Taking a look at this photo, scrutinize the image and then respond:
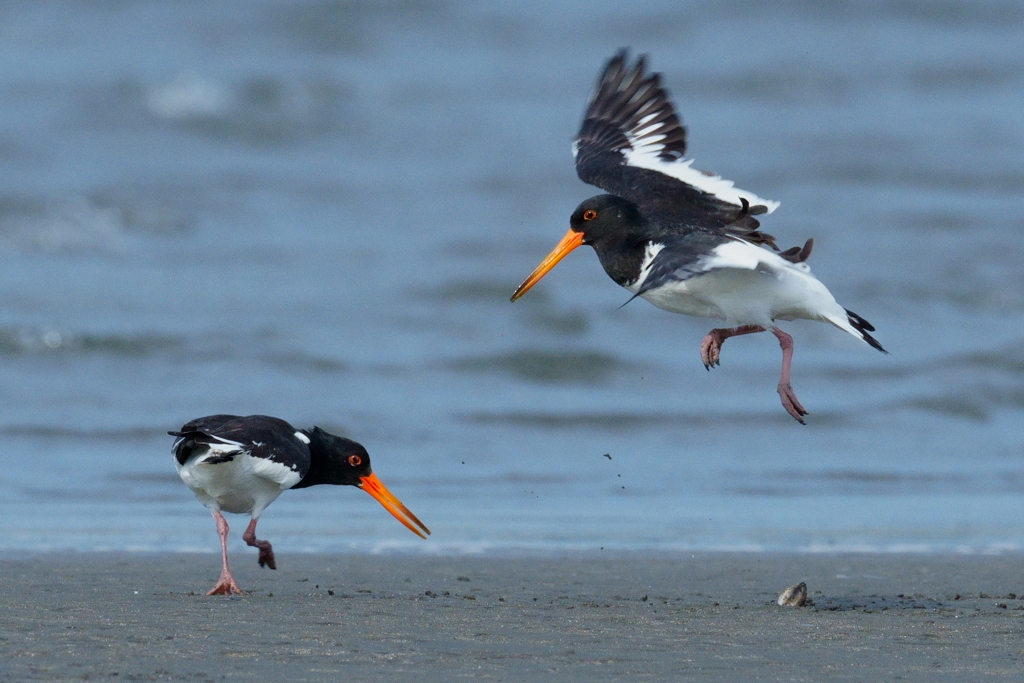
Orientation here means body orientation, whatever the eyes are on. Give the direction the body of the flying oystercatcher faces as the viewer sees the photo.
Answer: to the viewer's left

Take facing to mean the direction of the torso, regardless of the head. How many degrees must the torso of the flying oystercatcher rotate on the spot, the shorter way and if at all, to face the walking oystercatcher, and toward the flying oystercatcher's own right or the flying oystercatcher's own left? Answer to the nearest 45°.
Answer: approximately 45° to the flying oystercatcher's own left

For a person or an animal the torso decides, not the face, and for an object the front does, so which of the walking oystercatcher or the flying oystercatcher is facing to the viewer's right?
the walking oystercatcher

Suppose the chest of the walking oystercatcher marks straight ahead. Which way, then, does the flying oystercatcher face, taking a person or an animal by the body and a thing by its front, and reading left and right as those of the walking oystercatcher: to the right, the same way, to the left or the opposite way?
the opposite way

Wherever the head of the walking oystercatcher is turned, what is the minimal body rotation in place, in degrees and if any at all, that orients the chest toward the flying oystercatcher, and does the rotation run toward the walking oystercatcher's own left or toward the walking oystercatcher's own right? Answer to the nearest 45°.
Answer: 0° — it already faces it

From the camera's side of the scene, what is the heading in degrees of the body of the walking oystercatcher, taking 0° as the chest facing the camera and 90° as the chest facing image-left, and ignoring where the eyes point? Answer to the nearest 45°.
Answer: approximately 270°

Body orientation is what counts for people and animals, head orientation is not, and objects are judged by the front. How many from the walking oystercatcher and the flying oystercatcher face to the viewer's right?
1
